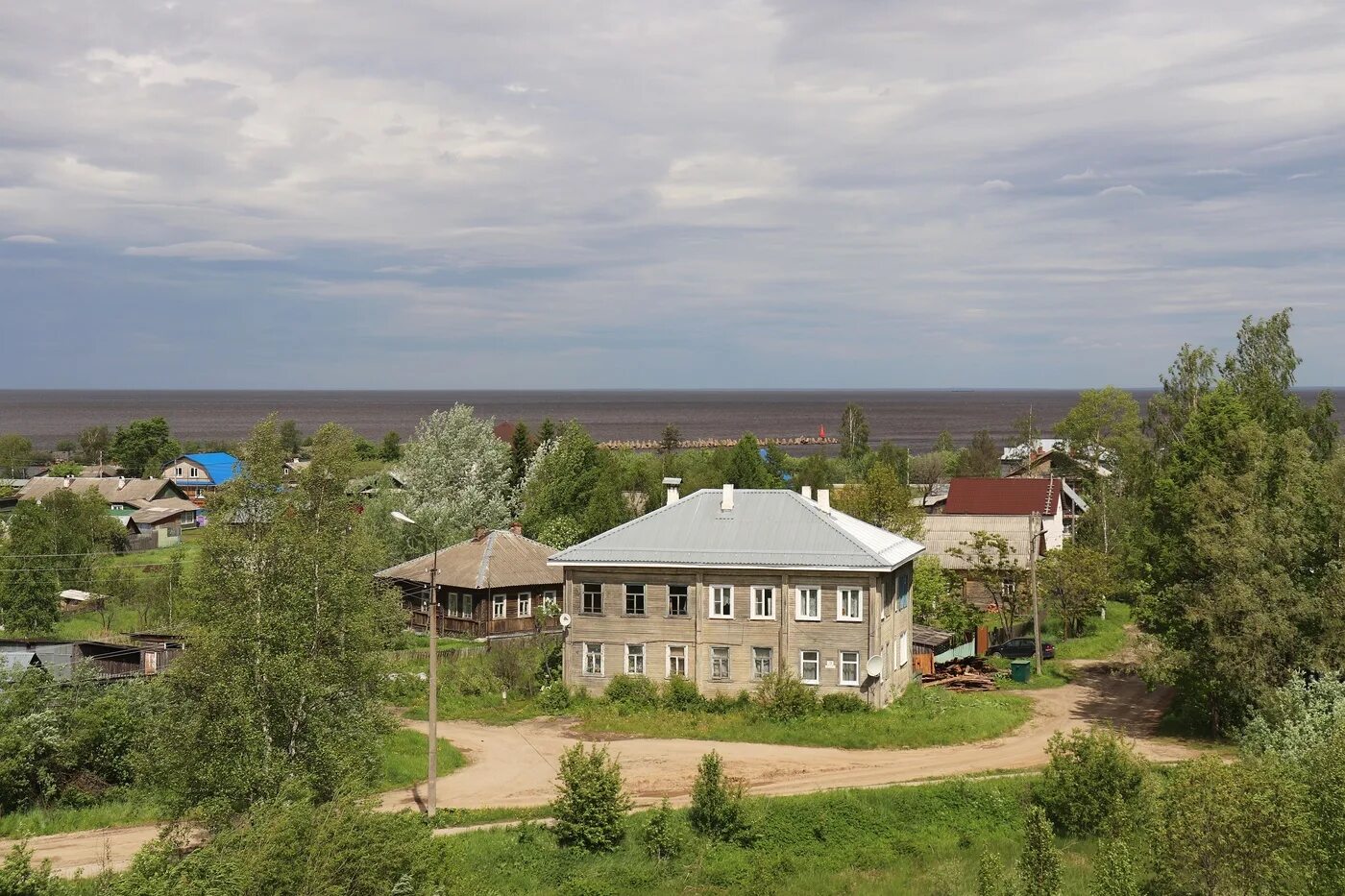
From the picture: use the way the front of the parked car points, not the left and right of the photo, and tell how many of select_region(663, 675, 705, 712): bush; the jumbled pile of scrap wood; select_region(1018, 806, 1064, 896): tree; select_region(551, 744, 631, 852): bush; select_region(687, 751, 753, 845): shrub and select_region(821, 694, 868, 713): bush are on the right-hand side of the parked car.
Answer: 0

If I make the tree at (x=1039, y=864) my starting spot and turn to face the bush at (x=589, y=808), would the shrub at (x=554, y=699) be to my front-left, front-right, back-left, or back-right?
front-right

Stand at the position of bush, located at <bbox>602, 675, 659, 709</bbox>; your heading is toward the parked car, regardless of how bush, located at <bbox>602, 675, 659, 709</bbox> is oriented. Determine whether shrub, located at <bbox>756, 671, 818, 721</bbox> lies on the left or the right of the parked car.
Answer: right

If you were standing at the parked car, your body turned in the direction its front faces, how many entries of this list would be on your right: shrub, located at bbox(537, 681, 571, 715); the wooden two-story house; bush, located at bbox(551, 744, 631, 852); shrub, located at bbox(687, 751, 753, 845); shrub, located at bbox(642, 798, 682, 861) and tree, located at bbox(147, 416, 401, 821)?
0

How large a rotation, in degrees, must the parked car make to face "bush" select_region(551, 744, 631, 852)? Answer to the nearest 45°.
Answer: approximately 90° to its left

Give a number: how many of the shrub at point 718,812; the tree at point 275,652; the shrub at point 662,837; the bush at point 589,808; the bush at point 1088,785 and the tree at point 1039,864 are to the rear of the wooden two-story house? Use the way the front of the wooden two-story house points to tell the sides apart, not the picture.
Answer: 0

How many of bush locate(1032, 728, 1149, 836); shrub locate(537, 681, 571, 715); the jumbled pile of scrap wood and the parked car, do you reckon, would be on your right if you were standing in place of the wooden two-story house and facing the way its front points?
1

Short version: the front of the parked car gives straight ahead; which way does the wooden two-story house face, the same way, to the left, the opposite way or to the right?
to the left

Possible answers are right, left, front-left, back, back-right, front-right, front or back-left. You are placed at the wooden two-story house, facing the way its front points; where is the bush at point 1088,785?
front-left

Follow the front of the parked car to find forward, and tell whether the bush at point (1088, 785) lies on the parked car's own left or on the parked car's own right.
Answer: on the parked car's own left

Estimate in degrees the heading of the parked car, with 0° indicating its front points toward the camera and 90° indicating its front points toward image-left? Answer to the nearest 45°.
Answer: approximately 90°

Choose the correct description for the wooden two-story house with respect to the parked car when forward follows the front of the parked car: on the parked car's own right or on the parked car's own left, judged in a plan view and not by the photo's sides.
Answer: on the parked car's own left

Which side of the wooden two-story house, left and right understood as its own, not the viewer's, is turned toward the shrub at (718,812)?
front

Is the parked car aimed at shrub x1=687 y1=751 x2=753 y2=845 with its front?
no

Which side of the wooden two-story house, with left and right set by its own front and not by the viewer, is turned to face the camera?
front

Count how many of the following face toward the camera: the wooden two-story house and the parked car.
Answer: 1
